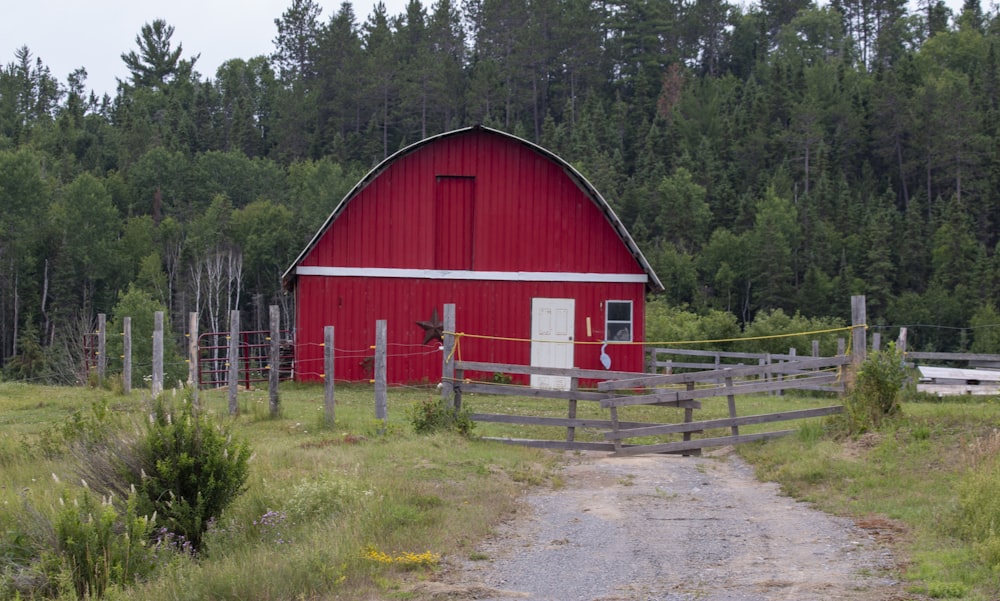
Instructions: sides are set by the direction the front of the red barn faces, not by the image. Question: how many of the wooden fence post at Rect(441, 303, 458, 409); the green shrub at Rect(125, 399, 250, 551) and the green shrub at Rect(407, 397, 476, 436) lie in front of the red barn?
3

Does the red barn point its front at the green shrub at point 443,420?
yes

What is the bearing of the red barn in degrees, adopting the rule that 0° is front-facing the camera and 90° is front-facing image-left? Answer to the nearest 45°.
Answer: approximately 0°

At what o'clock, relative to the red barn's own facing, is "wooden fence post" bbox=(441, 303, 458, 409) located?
The wooden fence post is roughly at 12 o'clock from the red barn.
